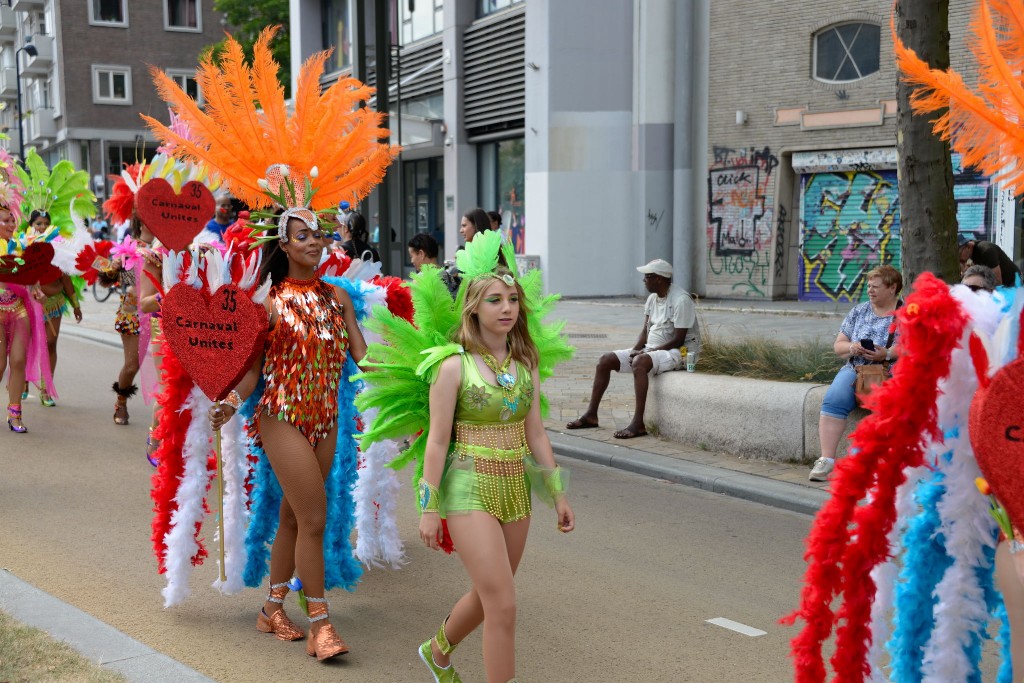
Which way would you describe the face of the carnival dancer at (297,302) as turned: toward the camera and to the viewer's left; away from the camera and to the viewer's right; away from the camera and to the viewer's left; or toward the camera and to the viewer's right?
toward the camera and to the viewer's right

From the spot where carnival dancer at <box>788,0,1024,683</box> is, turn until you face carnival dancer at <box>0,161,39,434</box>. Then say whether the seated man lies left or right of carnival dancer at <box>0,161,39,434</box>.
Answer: right

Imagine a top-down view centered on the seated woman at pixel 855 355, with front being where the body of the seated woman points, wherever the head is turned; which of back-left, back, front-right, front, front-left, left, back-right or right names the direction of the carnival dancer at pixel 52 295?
front-right

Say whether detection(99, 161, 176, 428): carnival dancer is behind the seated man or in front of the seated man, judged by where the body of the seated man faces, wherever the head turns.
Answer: in front

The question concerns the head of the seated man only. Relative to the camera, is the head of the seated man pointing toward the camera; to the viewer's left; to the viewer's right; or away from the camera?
to the viewer's left

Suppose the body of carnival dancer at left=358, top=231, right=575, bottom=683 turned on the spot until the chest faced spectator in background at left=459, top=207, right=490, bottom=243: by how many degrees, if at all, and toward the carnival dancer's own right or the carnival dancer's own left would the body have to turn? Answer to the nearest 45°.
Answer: approximately 135° to the carnival dancer's own left

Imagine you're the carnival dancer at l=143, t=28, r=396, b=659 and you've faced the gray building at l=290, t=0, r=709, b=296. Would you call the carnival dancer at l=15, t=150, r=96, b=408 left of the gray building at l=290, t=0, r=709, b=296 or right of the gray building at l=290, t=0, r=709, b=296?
left

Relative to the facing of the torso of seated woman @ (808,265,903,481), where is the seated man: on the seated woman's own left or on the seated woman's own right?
on the seated woman's own right

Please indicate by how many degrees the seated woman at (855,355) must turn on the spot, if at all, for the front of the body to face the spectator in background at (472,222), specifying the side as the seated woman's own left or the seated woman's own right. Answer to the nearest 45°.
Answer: approximately 45° to the seated woman's own right

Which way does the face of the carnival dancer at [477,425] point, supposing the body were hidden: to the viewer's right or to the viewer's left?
to the viewer's right

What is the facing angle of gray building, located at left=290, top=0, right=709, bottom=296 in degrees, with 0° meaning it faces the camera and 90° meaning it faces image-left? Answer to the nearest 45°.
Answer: approximately 45°

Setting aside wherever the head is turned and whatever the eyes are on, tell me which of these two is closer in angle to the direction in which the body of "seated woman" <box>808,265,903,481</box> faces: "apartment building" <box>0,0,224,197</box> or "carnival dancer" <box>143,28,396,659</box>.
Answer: the carnival dancer
